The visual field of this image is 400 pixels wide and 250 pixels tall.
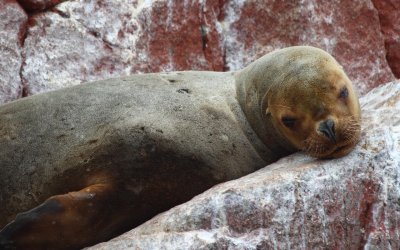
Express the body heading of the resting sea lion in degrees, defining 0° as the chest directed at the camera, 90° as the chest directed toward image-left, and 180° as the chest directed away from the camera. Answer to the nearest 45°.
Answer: approximately 270°
